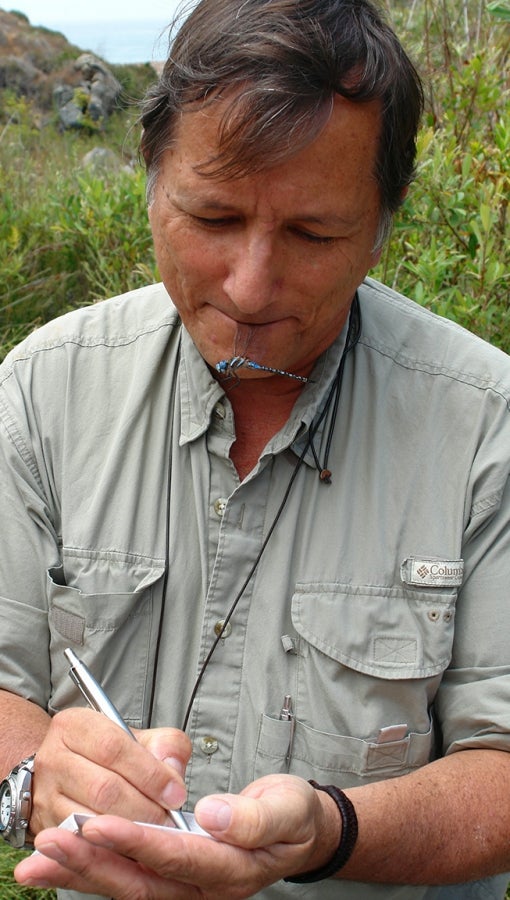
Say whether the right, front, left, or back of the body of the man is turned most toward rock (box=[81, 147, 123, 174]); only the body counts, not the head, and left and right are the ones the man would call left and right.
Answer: back

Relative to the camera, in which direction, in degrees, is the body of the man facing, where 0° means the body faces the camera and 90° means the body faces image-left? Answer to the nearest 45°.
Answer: approximately 0°

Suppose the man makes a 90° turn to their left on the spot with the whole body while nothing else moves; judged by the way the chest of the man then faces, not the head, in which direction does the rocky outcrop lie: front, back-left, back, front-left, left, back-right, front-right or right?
left
